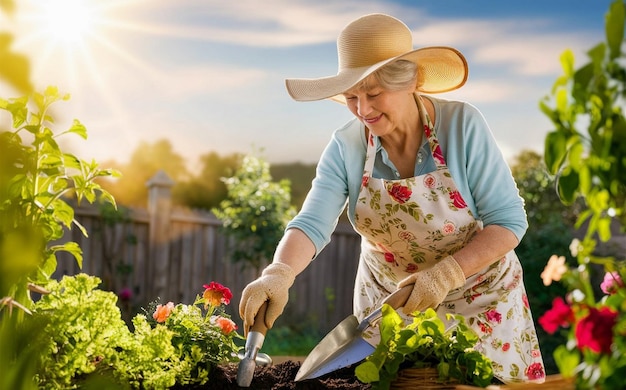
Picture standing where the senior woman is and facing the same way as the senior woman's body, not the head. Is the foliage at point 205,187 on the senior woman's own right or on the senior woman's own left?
on the senior woman's own right

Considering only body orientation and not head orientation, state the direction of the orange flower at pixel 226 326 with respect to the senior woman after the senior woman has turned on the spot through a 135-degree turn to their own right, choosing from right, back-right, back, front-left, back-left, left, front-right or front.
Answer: back-left

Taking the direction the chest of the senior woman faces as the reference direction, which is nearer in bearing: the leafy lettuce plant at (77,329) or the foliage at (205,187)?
the leafy lettuce plant

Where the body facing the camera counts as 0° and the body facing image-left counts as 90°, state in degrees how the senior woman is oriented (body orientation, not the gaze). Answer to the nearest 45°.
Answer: approximately 45°

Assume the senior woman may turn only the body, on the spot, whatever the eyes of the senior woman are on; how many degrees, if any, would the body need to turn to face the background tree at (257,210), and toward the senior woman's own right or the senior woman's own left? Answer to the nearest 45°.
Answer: approximately 135° to the senior woman's own right

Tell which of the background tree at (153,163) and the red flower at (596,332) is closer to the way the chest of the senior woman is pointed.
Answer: the red flower

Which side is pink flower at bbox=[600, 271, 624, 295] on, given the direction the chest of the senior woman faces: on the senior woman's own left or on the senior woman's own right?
on the senior woman's own left

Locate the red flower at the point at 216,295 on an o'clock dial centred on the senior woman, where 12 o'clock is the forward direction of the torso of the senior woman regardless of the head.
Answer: The red flower is roughly at 1 o'clock from the senior woman.

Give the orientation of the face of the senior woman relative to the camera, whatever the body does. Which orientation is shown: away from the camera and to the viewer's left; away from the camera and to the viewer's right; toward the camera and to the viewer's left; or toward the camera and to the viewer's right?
toward the camera and to the viewer's left

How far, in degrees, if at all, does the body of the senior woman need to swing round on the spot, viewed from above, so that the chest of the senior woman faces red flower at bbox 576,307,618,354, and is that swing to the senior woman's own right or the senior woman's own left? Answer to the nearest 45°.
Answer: approximately 45° to the senior woman's own left

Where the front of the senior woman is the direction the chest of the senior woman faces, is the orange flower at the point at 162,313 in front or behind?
in front

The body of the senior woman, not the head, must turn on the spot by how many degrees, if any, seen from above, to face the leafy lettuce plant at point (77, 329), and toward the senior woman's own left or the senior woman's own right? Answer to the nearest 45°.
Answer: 0° — they already face it
